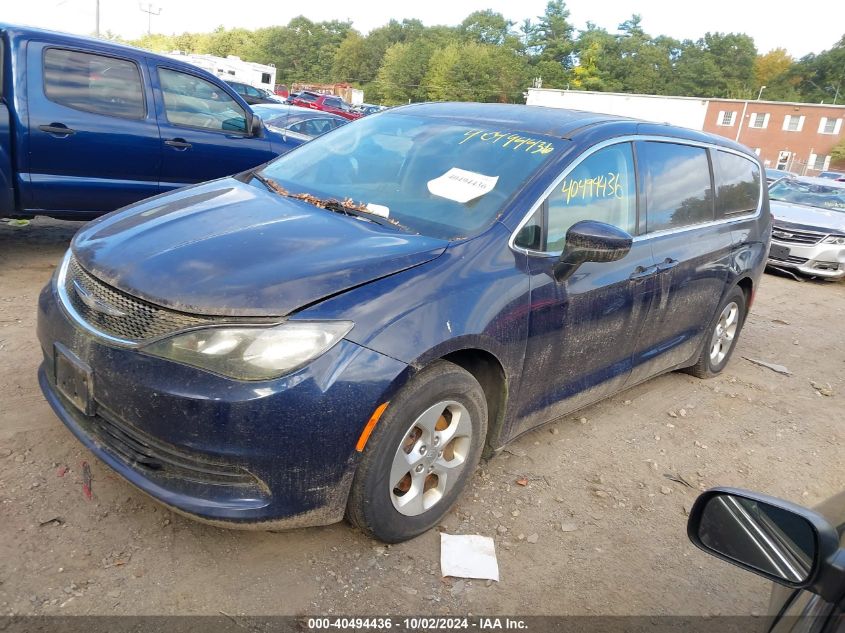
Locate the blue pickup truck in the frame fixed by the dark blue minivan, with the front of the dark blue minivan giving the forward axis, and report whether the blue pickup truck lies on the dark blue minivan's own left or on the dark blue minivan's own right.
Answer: on the dark blue minivan's own right

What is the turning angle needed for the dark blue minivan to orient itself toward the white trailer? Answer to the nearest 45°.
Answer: approximately 135° to its right

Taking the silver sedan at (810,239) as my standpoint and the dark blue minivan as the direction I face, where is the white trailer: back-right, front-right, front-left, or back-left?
back-right

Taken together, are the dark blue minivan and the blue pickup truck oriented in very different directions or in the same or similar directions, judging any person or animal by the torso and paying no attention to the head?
very different directions

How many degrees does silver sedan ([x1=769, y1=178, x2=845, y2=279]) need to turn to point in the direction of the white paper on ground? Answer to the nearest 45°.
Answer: approximately 45° to its left

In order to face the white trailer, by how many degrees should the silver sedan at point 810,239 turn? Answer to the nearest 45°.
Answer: approximately 90° to its right

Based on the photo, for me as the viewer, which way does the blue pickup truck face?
facing to the right of the viewer

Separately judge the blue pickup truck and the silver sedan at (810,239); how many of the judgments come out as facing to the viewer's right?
1
